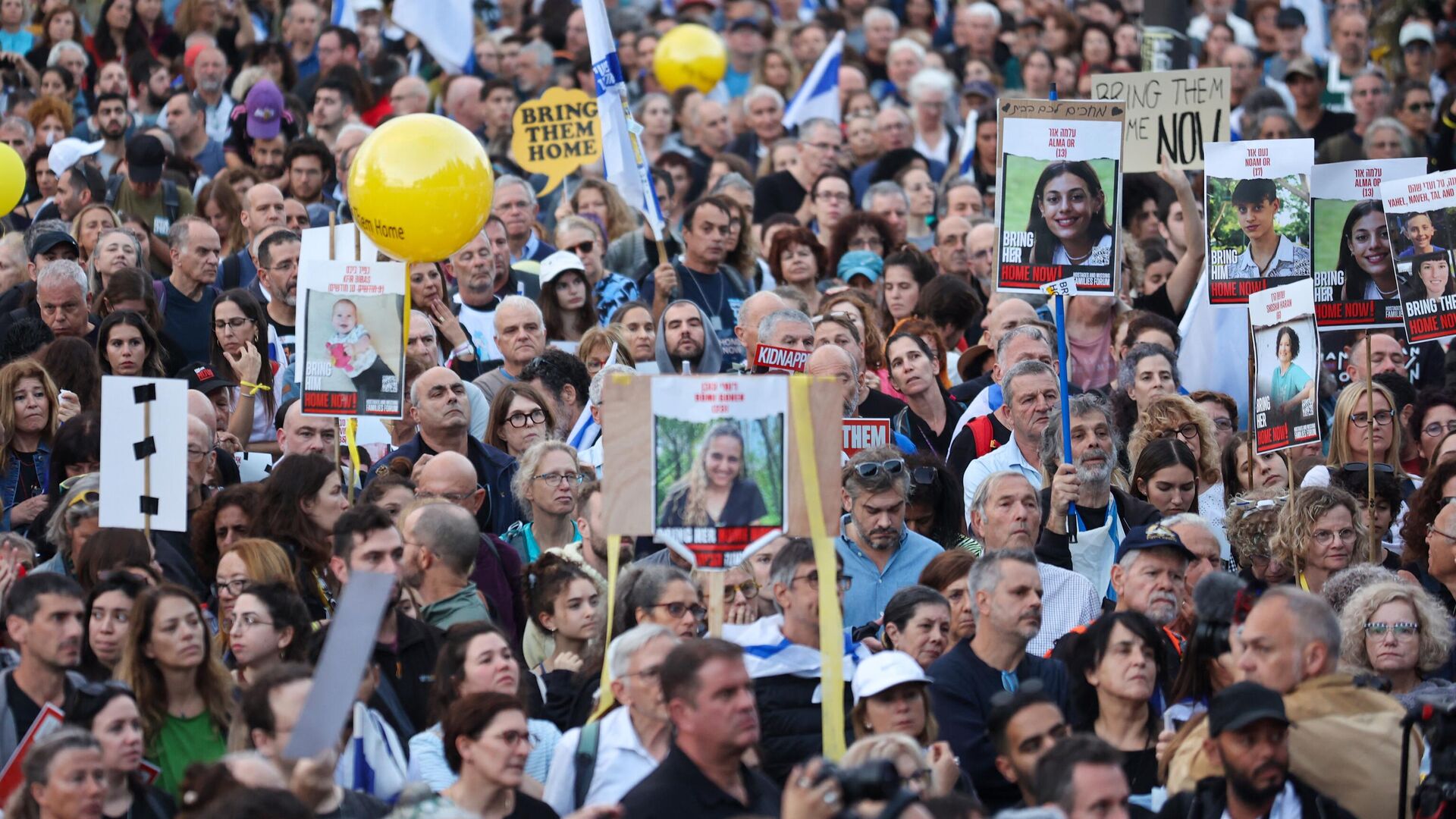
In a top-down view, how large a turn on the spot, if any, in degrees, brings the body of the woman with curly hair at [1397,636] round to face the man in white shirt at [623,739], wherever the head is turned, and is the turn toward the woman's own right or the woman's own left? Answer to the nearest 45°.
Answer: approximately 45° to the woman's own right

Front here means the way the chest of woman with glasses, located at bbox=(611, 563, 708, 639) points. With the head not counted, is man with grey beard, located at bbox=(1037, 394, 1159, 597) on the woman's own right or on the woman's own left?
on the woman's own left

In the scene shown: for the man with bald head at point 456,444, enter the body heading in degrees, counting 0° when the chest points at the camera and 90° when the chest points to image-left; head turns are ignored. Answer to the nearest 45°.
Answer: approximately 315°

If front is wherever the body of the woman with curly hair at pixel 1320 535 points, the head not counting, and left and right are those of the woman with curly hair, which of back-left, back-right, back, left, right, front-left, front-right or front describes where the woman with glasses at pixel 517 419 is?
back-right

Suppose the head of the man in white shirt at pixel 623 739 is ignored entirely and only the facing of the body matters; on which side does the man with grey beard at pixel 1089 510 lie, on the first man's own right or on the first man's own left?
on the first man's own left

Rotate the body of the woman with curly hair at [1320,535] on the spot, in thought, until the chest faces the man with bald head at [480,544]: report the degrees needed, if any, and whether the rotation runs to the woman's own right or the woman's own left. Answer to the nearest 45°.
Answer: approximately 135° to the woman's own right
